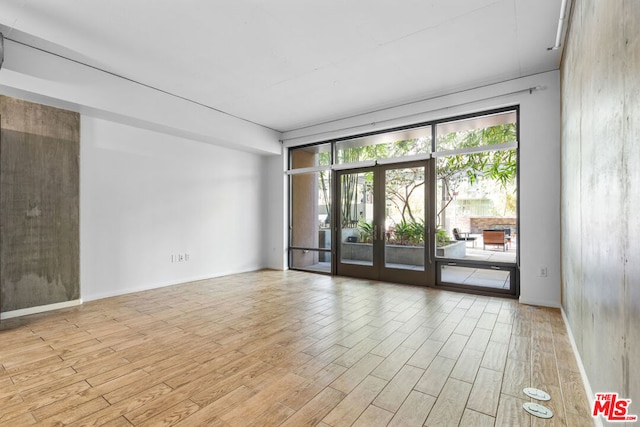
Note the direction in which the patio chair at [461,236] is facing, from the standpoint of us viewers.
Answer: facing to the right of the viewer

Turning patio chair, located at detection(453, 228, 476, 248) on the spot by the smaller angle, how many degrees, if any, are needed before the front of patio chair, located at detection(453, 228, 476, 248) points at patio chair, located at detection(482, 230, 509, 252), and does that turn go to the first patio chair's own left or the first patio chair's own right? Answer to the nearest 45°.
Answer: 0° — it already faces it

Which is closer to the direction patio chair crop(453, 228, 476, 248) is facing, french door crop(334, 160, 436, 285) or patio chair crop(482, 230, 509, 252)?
the patio chair
